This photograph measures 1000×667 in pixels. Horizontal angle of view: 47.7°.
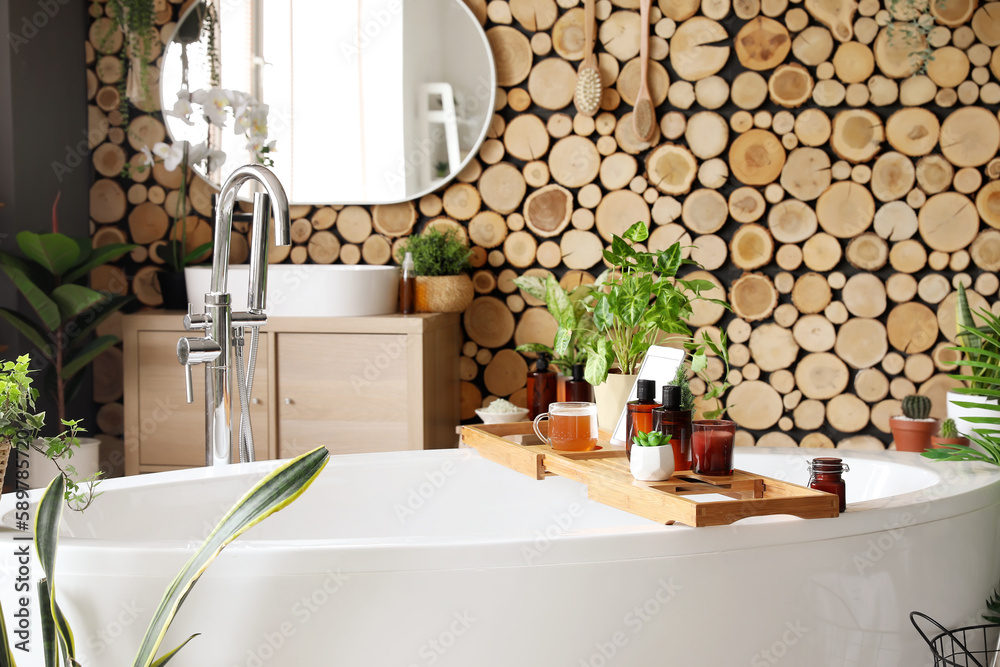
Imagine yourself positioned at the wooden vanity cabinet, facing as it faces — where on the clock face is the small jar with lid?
The small jar with lid is roughly at 11 o'clock from the wooden vanity cabinet.

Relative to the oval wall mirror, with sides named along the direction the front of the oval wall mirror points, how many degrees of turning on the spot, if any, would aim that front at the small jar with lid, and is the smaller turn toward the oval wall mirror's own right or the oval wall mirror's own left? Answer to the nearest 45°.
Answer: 0° — it already faces it

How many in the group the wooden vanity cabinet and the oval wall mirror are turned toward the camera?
2

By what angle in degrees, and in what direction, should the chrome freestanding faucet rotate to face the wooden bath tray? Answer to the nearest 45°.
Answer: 0° — it already faces it

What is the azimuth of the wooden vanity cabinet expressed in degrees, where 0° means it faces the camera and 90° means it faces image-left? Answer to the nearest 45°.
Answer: approximately 0°

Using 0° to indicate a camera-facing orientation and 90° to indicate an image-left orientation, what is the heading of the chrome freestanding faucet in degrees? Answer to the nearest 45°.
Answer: approximately 315°

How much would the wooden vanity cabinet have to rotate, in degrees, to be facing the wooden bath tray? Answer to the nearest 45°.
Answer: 0° — it already faces it

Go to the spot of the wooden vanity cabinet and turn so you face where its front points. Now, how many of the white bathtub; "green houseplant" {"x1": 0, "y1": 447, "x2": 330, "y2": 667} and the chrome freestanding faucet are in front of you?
3
